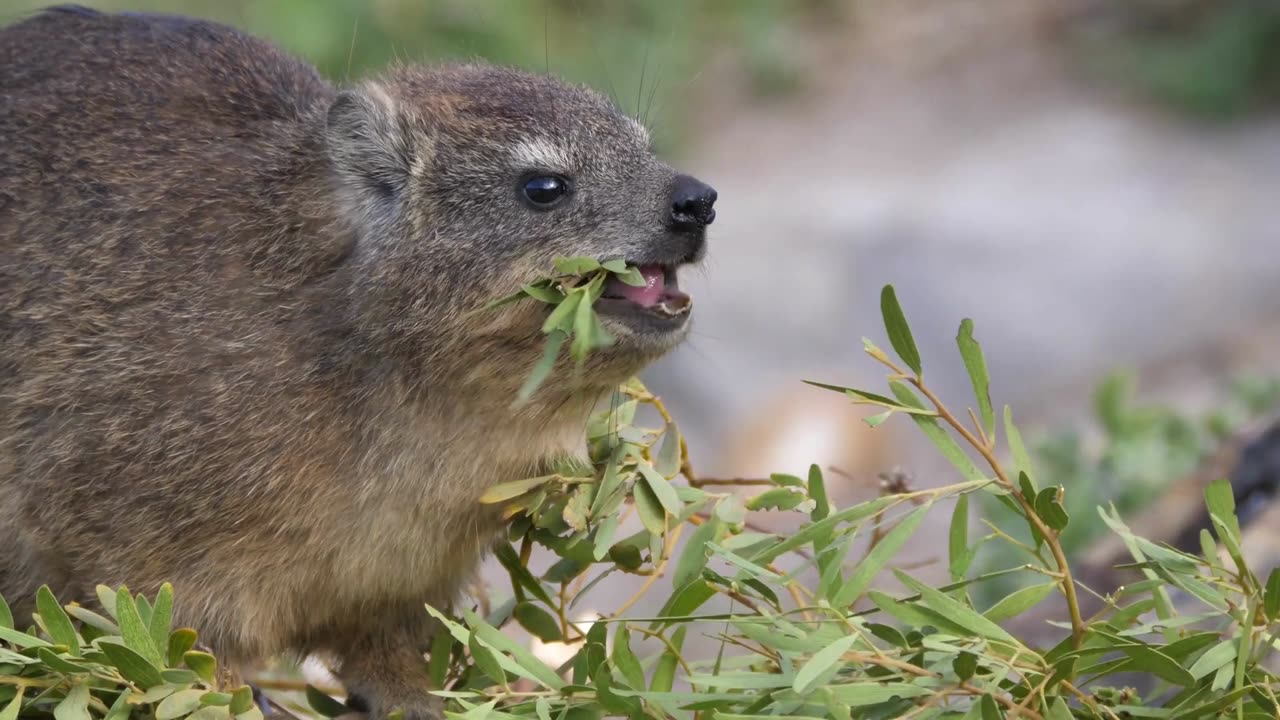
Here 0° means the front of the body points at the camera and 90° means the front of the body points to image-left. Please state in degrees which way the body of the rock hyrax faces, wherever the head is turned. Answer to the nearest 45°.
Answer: approximately 270°
